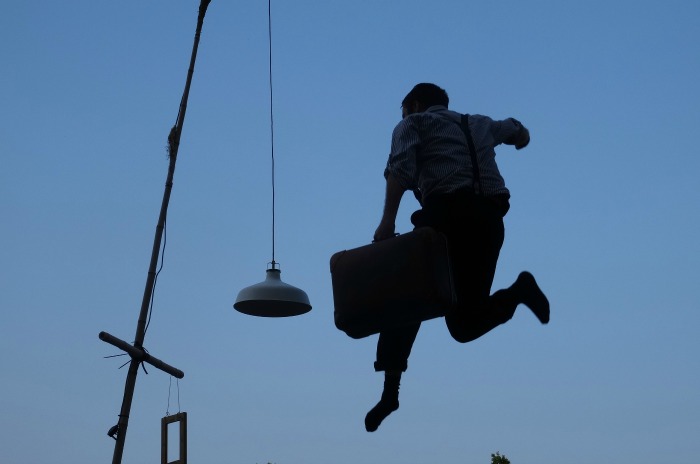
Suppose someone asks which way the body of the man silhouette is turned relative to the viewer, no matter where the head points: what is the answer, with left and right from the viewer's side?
facing away from the viewer and to the left of the viewer
